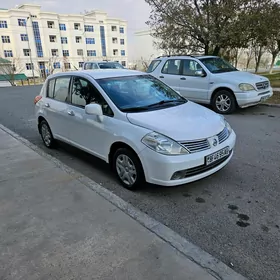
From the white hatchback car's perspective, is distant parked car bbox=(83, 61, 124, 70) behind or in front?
behind

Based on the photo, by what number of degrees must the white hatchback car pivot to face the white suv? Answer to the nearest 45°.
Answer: approximately 90° to its left

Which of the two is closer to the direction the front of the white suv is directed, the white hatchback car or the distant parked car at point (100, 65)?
the white hatchback car

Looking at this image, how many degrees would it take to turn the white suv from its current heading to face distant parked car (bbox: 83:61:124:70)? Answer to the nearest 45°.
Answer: approximately 180°

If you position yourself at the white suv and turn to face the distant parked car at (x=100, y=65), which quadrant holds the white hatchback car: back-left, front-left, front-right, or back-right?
back-left

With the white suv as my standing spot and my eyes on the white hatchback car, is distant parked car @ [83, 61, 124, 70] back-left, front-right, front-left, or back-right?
back-right

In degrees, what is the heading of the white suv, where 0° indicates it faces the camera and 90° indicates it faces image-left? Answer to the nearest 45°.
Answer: approximately 315°
